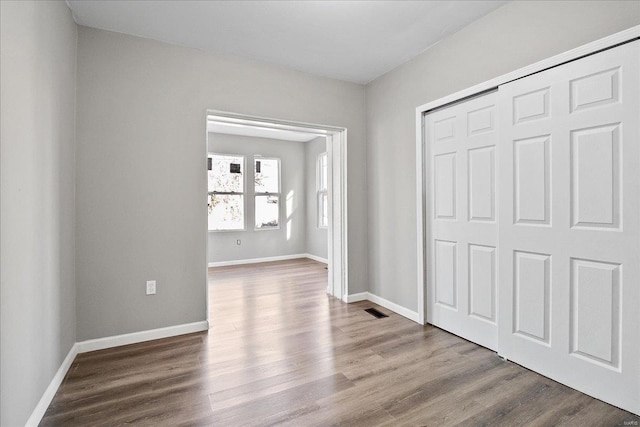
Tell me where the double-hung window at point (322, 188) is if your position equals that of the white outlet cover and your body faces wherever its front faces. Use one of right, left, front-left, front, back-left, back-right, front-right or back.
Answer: back-left

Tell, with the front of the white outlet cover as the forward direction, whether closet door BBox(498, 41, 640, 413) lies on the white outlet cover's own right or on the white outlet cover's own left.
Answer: on the white outlet cover's own left

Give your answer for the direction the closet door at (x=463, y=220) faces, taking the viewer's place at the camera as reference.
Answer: facing the viewer and to the left of the viewer

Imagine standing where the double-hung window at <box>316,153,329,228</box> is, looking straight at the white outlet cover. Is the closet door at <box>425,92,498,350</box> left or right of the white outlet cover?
left

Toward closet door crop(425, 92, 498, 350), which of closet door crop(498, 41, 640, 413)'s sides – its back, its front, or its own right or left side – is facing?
right

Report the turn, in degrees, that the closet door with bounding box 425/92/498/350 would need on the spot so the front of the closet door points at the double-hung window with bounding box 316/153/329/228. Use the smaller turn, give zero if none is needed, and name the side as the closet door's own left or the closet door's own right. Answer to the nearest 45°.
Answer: approximately 90° to the closet door's own right

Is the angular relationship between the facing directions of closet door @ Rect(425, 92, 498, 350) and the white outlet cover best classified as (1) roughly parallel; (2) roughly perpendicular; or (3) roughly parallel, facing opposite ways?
roughly perpendicular

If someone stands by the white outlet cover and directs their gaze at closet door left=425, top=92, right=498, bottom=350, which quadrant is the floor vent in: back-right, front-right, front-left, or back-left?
front-left

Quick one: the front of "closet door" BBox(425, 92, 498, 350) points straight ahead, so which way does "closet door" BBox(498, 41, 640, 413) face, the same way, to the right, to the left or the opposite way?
the same way

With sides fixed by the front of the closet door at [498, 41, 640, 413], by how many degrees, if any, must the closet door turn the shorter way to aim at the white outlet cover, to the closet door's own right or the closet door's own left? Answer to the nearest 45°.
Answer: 0° — it already faces it

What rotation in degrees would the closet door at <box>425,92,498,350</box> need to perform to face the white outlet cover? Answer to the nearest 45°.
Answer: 0° — it already faces it

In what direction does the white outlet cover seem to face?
toward the camera

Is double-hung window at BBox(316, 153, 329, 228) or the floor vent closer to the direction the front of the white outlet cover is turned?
the floor vent

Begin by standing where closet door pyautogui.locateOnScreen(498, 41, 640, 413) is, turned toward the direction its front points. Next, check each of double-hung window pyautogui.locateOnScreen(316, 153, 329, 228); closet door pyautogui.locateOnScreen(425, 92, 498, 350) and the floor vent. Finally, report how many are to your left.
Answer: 0

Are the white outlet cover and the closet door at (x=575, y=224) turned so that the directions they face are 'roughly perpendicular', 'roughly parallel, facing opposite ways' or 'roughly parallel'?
roughly perpendicular

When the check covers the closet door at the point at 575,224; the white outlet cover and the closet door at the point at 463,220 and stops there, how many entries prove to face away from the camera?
0
